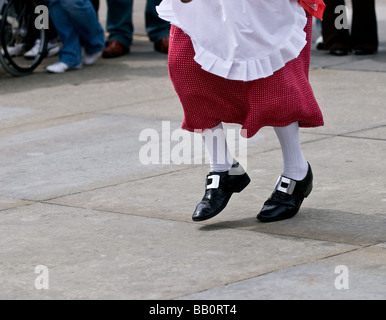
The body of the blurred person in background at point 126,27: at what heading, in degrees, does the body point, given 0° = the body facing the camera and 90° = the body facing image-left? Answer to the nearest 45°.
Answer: approximately 0°

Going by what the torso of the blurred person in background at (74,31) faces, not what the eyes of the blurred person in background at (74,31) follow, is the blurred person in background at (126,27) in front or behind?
behind

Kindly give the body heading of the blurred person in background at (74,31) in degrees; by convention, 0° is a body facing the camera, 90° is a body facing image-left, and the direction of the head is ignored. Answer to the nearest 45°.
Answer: approximately 45°

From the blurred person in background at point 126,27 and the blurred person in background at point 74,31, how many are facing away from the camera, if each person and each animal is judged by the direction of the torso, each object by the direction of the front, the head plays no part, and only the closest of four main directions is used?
0

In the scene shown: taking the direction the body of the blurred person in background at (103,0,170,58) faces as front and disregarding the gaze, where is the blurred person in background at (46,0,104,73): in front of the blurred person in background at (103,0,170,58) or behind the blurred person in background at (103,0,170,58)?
in front
